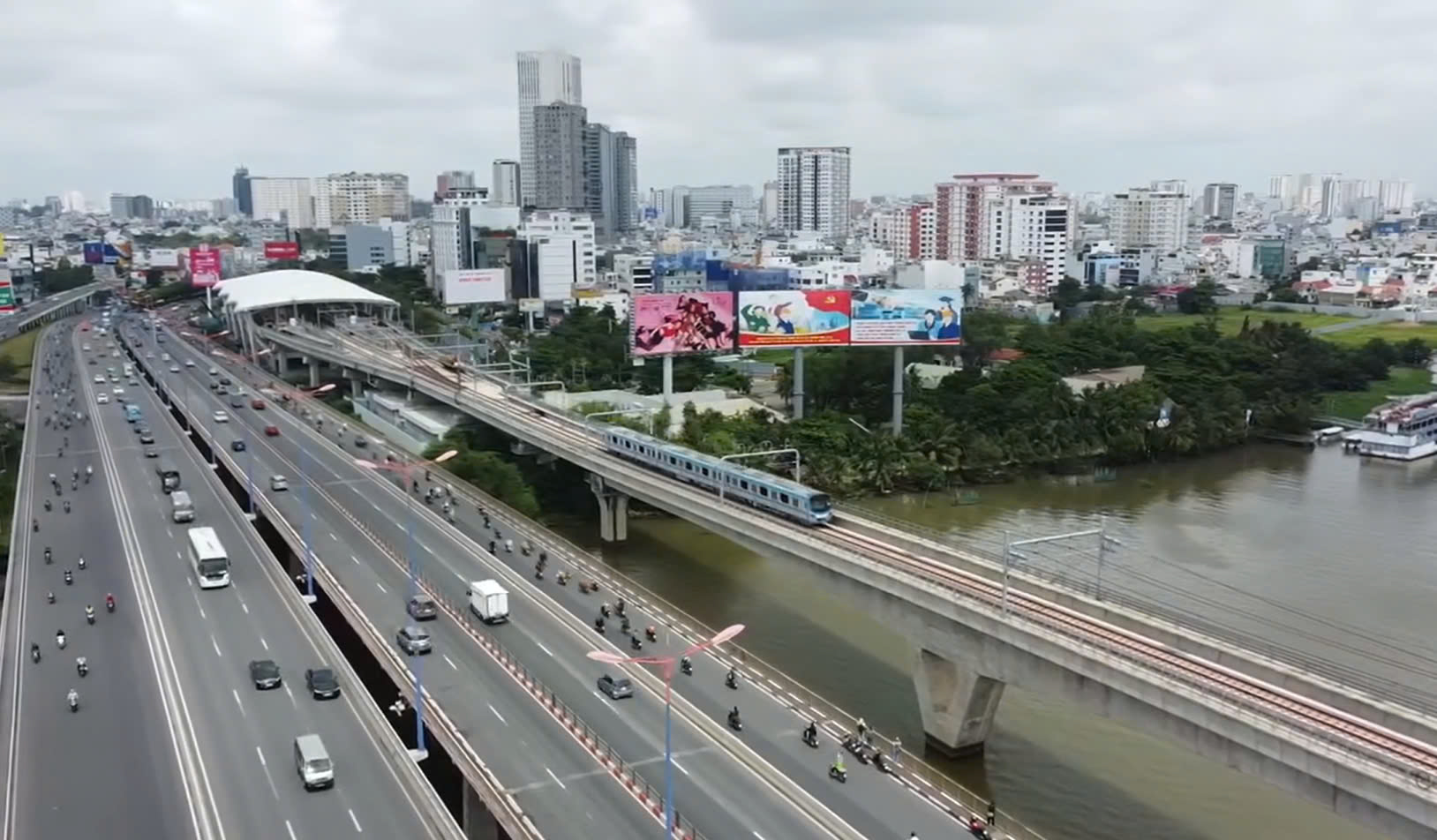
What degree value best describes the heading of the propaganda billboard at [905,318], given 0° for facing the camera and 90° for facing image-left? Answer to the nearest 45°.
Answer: approximately 0°

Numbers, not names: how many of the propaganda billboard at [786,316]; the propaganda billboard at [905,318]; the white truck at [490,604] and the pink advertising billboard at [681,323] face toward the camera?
3

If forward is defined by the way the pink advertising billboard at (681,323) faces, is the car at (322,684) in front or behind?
in front

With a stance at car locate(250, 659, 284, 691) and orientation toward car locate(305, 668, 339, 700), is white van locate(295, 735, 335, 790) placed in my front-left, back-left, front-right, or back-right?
front-right

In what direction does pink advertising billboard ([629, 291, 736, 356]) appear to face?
toward the camera

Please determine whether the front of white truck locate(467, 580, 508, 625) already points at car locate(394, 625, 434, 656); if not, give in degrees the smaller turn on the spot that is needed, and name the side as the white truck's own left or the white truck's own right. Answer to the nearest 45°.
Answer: approximately 90° to the white truck's own left

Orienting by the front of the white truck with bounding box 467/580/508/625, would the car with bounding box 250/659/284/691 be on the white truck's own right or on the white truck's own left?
on the white truck's own left

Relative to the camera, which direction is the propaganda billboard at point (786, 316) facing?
toward the camera

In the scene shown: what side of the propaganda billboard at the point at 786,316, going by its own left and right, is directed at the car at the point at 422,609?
front

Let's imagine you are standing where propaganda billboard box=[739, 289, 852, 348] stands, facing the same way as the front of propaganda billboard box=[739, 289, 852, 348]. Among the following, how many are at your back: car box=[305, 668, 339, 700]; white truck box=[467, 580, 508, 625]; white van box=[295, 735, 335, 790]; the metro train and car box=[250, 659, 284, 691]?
0

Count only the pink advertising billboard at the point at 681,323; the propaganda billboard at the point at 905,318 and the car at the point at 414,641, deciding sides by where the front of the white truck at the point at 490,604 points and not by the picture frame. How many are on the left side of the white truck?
1

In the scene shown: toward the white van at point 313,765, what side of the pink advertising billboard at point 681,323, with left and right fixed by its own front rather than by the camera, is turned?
front

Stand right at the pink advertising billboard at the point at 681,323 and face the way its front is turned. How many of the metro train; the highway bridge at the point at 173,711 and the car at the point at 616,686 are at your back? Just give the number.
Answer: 0

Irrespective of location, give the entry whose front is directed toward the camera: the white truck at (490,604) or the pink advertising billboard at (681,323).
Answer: the pink advertising billboard

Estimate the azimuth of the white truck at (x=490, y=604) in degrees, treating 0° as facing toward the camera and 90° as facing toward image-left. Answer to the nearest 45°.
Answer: approximately 135°

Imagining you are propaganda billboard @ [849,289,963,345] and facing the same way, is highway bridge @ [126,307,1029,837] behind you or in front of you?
in front

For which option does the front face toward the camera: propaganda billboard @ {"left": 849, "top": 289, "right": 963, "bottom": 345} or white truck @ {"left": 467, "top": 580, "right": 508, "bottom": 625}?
the propaganda billboard

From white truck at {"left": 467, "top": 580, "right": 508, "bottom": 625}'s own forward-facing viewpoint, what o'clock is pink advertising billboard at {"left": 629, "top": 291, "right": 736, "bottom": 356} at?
The pink advertising billboard is roughly at 2 o'clock from the white truck.

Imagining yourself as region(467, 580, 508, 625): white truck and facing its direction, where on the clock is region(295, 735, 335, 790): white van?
The white van is roughly at 8 o'clock from the white truck.

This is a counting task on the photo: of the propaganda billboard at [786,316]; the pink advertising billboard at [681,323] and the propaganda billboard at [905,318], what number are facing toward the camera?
3

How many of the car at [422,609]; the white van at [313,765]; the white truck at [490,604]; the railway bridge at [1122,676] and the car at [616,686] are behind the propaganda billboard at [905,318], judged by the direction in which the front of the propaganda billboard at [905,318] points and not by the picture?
0
